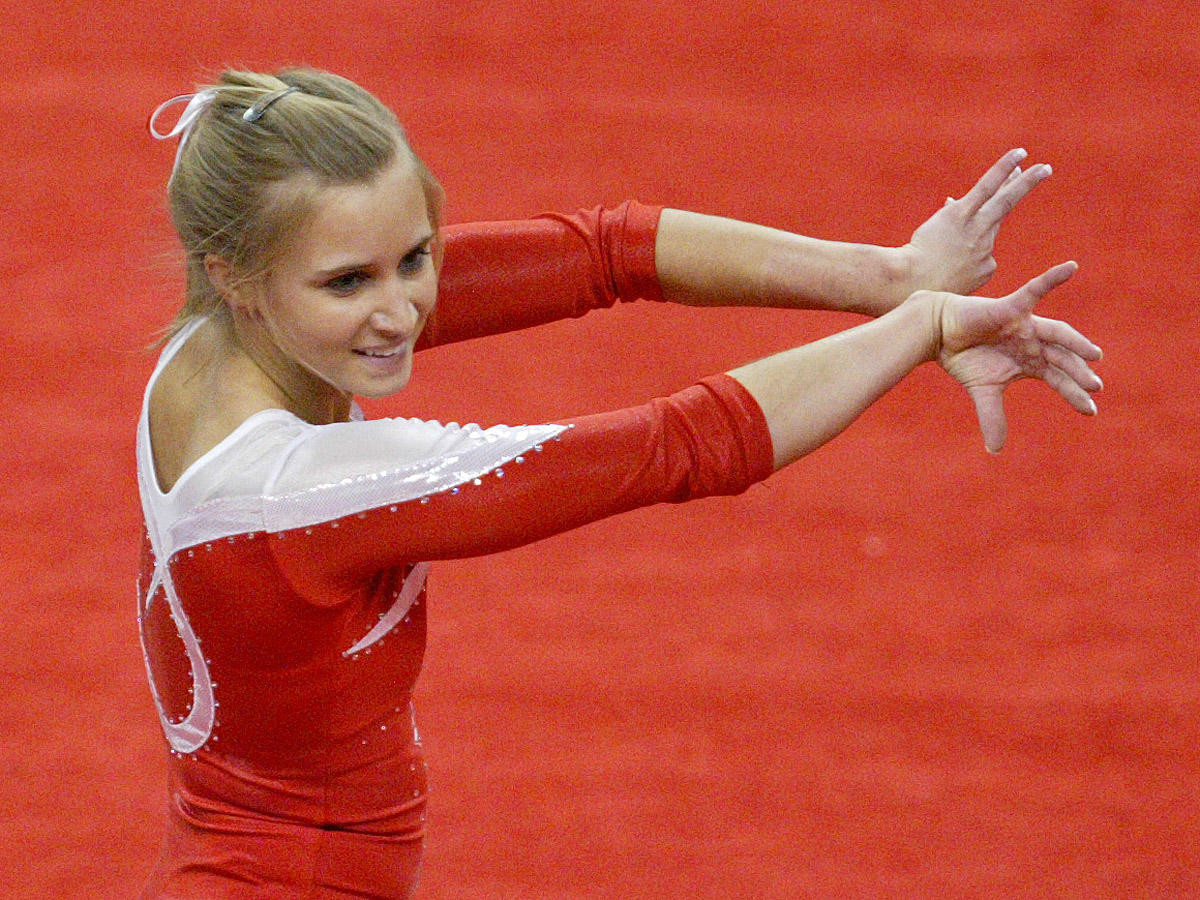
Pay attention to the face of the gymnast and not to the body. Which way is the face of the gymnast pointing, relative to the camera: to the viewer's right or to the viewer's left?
to the viewer's right

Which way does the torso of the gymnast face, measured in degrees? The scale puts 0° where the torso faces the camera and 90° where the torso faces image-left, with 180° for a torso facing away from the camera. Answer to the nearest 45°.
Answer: approximately 270°
